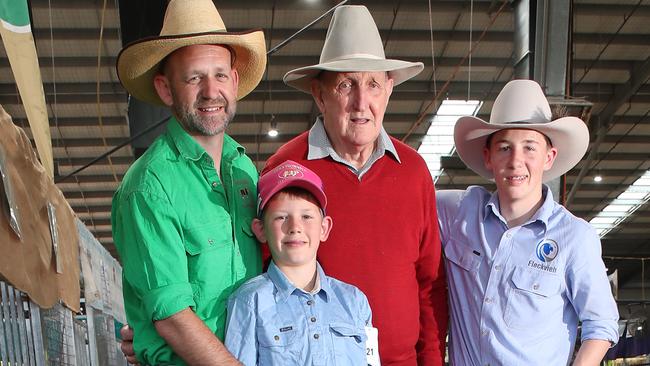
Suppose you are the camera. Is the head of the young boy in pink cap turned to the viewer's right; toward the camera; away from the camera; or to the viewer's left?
toward the camera

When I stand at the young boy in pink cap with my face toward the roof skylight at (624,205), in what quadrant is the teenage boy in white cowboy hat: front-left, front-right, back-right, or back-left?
front-right

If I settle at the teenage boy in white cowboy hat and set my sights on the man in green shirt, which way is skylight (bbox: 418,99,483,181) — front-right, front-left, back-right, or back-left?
back-right

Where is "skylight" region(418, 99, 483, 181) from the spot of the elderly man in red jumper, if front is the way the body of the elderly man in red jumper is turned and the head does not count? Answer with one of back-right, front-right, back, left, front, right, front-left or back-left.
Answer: back

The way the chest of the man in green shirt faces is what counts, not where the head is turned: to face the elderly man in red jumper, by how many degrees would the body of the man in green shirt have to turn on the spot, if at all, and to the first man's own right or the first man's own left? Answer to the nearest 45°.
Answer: approximately 90° to the first man's own left

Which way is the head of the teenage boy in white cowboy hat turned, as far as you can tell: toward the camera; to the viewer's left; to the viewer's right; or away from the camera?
toward the camera

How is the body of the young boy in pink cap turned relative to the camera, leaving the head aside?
toward the camera

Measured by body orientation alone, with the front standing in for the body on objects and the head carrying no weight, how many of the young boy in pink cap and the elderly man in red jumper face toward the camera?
2

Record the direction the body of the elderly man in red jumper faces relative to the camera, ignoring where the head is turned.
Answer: toward the camera

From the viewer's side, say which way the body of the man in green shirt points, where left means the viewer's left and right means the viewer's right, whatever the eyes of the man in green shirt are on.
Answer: facing the viewer and to the right of the viewer

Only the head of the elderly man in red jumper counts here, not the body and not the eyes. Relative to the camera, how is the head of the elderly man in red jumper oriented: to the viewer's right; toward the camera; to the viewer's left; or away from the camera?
toward the camera

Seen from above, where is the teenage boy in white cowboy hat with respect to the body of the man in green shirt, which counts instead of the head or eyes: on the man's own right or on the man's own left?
on the man's own left

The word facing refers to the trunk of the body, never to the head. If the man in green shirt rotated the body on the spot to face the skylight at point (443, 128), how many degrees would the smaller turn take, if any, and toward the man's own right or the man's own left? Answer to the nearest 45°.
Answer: approximately 135° to the man's own left

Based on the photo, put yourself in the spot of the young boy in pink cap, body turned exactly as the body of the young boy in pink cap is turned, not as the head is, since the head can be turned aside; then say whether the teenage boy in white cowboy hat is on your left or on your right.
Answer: on your left
